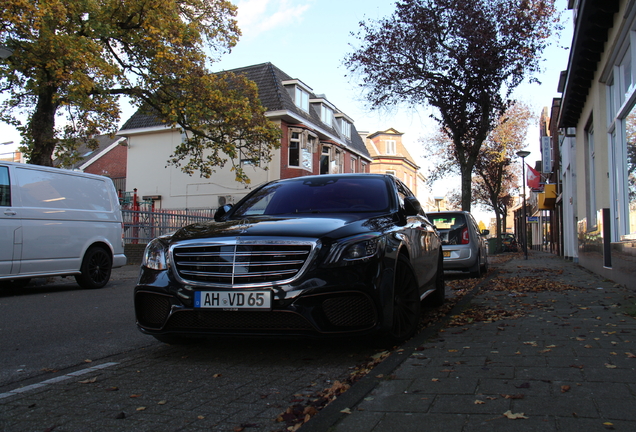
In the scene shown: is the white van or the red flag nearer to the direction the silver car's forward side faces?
the red flag

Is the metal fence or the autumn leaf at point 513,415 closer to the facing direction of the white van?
the autumn leaf

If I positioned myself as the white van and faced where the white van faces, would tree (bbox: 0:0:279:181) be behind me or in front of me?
behind

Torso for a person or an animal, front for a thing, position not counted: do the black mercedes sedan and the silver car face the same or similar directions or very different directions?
very different directions

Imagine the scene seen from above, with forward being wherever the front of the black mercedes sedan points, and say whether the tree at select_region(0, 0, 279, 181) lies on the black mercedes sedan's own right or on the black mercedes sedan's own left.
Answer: on the black mercedes sedan's own right

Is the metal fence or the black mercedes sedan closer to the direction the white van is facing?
the black mercedes sedan

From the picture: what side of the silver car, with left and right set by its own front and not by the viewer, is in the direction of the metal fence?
left

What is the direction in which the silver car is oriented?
away from the camera

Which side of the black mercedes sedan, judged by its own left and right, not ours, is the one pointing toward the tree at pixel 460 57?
back

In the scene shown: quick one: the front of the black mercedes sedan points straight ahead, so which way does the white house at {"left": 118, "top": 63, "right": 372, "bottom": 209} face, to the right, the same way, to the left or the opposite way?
to the left
